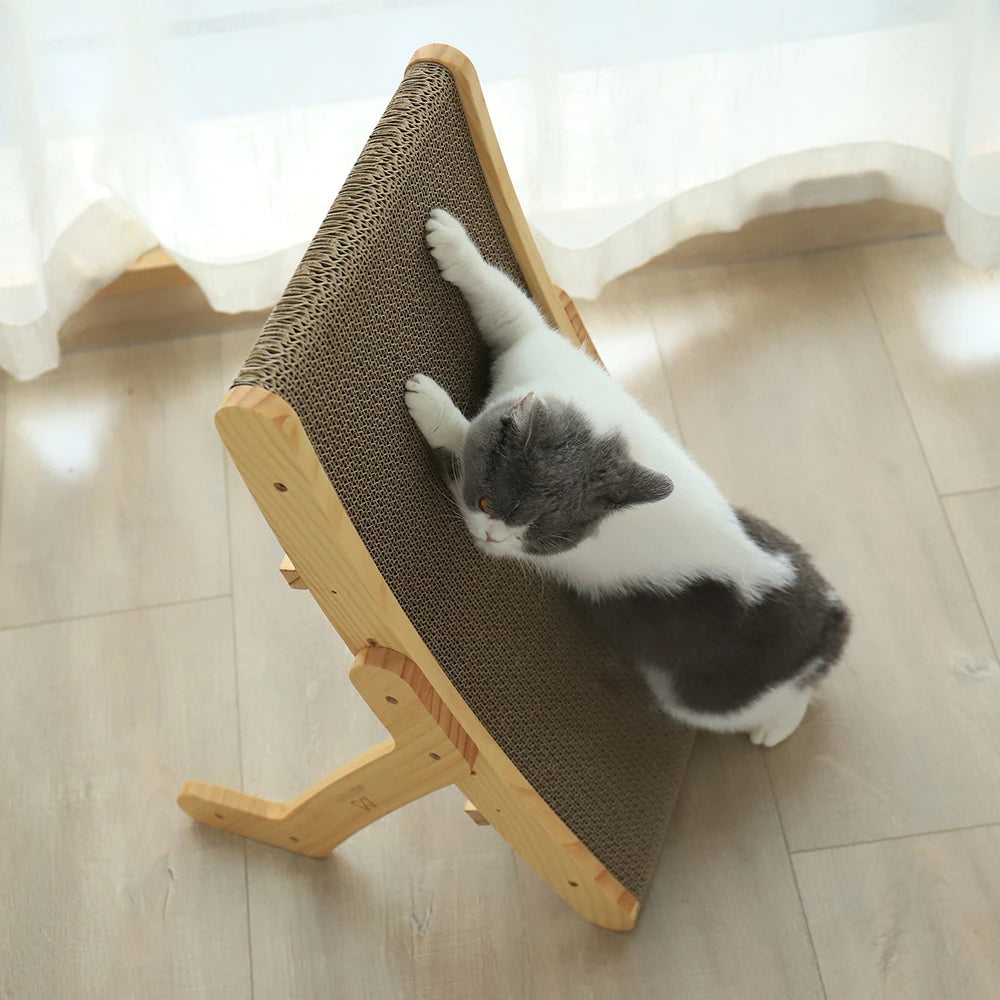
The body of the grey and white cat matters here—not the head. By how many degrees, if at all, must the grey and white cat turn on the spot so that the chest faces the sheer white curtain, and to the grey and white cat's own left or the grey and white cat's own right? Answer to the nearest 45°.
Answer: approximately 45° to the grey and white cat's own right

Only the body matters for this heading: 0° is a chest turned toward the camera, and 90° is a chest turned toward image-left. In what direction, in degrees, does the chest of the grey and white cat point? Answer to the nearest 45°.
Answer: approximately 135°
